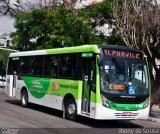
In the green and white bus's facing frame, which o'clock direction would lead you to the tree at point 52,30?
The tree is roughly at 7 o'clock from the green and white bus.
